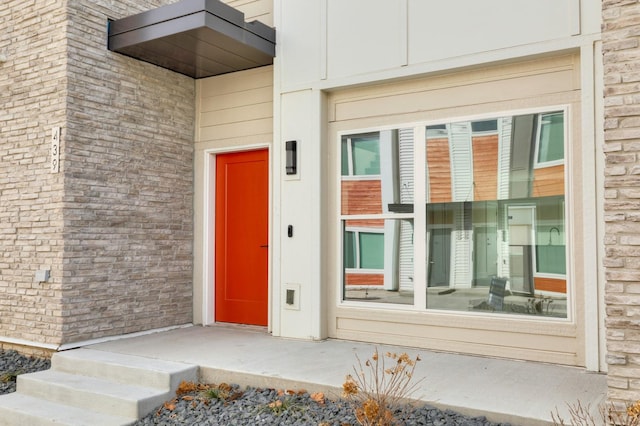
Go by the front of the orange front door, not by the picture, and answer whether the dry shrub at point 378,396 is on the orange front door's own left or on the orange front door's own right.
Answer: on the orange front door's own left

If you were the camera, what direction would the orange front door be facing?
facing the viewer and to the left of the viewer
